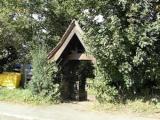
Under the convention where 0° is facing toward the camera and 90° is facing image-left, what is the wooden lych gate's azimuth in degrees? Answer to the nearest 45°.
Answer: approximately 0°

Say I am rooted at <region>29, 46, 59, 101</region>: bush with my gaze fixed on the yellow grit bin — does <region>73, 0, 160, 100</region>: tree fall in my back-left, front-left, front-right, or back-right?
back-right

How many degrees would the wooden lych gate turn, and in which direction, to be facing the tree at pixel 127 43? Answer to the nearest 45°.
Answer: approximately 45° to its left

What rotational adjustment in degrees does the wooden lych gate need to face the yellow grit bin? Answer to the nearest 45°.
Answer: approximately 135° to its right

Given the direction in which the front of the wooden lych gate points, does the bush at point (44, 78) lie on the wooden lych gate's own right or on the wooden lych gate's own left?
on the wooden lych gate's own right
